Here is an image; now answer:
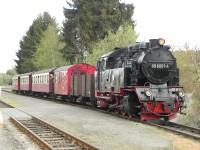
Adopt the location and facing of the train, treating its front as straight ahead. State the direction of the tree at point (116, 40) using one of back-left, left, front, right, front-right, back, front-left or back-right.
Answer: back-left

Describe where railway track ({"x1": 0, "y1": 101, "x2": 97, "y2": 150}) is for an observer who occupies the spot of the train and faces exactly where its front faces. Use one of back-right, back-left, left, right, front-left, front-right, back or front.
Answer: right

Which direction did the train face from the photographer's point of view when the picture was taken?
facing the viewer and to the right of the viewer
